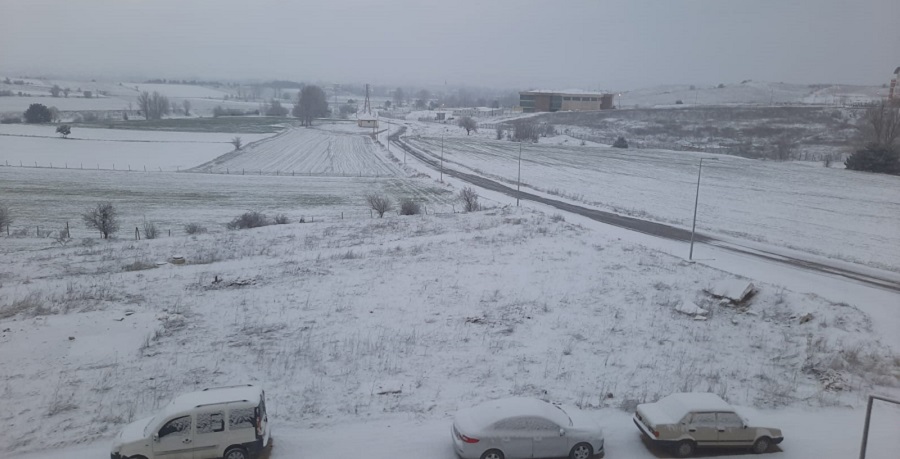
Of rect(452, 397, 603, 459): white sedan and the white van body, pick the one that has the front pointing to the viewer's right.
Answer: the white sedan

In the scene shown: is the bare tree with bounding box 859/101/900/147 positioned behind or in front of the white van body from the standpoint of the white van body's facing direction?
behind

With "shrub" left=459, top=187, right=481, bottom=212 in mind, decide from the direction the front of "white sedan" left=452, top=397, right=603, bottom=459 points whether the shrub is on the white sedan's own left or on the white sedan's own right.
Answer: on the white sedan's own left

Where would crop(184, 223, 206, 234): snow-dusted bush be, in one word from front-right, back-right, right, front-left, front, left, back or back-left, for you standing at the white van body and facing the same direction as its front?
right

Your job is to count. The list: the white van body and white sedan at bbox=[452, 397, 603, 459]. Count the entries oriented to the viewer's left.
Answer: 1

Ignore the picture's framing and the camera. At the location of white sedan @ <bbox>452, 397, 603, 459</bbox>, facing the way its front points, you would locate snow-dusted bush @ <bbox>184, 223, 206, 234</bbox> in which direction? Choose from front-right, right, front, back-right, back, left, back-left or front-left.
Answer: back-left

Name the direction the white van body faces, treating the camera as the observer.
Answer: facing to the left of the viewer

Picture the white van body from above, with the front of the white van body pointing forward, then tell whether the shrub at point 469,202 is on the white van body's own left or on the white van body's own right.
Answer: on the white van body's own right

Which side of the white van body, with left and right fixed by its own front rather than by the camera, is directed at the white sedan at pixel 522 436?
back

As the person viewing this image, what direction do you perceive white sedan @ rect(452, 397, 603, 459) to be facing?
facing to the right of the viewer
